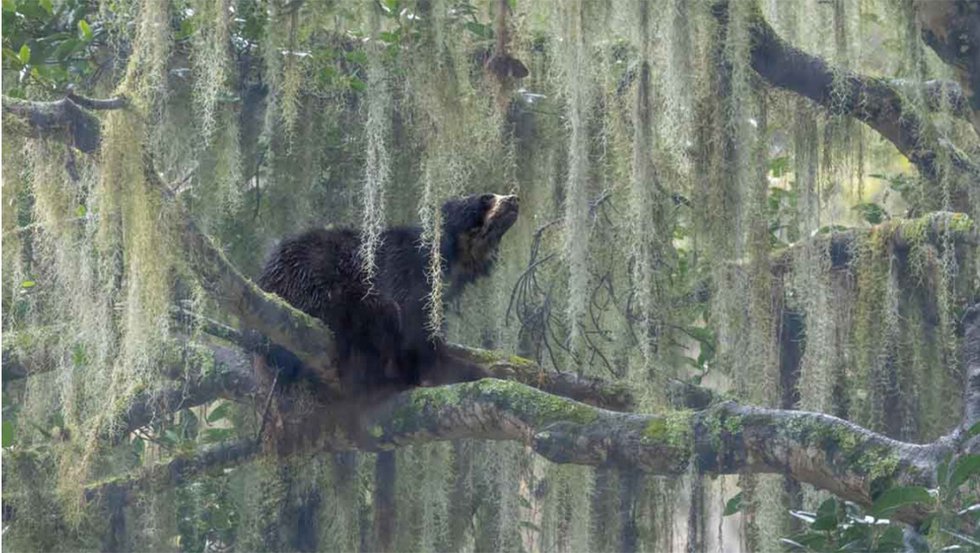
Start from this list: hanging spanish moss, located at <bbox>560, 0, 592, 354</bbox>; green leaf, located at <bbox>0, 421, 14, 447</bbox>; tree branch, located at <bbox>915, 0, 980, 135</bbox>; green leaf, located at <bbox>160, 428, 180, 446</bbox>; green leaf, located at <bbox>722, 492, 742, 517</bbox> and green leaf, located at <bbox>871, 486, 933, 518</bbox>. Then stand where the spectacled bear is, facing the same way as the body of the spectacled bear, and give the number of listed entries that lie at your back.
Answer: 2

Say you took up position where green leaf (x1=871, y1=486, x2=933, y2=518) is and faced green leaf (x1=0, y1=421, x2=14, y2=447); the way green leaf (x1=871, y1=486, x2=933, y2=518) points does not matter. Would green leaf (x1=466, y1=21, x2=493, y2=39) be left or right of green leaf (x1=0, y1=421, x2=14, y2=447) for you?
right

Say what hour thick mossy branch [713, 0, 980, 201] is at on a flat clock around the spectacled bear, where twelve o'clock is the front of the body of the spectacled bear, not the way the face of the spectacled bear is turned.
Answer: The thick mossy branch is roughly at 12 o'clock from the spectacled bear.

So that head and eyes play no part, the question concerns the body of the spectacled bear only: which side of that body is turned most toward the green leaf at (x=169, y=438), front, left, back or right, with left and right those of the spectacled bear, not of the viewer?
back

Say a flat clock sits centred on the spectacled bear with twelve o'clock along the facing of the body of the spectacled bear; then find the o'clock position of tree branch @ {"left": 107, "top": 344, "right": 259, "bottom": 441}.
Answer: The tree branch is roughly at 6 o'clock from the spectacled bear.

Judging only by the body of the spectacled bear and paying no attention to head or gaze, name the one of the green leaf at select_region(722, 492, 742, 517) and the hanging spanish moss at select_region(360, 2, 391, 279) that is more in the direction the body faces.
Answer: the green leaf

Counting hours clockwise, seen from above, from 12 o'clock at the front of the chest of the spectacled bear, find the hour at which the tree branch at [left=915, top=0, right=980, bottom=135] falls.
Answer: The tree branch is roughly at 12 o'clock from the spectacled bear.

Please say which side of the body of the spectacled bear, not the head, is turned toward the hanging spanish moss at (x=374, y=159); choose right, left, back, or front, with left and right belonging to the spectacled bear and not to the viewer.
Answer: right

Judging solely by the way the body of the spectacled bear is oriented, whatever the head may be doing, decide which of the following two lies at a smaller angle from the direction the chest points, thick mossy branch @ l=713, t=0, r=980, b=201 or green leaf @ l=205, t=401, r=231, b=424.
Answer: the thick mossy branch

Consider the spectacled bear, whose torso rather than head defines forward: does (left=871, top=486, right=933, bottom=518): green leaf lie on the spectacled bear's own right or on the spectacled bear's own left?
on the spectacled bear's own right

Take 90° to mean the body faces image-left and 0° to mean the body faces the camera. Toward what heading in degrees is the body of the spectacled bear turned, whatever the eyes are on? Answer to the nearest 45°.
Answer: approximately 270°

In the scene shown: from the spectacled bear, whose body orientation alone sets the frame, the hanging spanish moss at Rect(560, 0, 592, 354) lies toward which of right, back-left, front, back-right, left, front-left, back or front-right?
front-right
